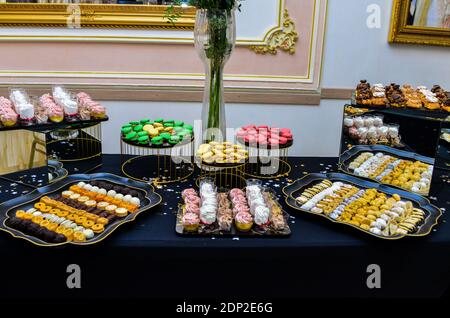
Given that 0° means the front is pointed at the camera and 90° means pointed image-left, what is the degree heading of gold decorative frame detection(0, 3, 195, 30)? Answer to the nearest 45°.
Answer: approximately 0°

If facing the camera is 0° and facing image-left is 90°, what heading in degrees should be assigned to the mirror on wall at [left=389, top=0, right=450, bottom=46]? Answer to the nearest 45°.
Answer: approximately 0°

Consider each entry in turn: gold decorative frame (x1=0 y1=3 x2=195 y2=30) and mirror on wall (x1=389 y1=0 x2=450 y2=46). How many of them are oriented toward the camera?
2

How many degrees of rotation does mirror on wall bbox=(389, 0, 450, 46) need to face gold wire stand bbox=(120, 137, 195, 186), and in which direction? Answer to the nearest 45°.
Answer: approximately 45° to its right

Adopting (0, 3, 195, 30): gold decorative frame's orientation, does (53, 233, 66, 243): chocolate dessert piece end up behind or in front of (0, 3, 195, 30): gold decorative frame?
in front

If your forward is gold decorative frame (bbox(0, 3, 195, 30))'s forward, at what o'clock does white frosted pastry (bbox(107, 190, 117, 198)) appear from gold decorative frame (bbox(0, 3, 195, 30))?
The white frosted pastry is roughly at 12 o'clock from the gold decorative frame.

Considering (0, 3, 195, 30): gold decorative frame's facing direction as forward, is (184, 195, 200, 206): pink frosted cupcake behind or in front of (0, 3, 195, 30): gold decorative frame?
in front

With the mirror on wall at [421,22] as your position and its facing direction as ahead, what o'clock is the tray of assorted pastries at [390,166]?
The tray of assorted pastries is roughly at 12 o'clock from the mirror on wall.

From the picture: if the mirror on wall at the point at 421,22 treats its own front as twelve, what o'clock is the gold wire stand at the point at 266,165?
The gold wire stand is roughly at 1 o'clock from the mirror on wall.

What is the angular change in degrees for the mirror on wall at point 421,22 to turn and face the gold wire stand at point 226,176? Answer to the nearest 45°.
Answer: approximately 45° to its right

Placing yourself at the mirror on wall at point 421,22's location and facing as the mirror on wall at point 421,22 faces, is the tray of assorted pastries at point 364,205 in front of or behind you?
in front
